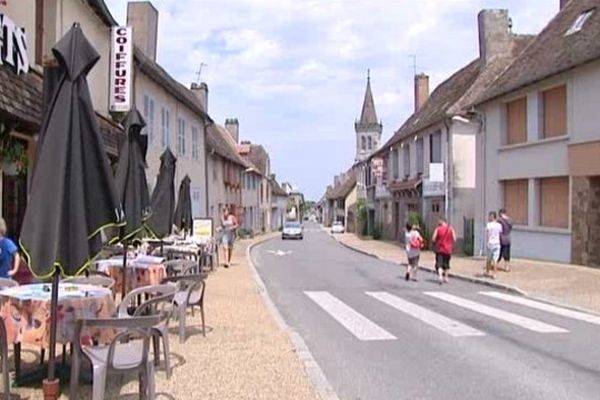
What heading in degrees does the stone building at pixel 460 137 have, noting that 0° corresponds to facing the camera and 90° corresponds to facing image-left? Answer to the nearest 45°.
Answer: approximately 45°

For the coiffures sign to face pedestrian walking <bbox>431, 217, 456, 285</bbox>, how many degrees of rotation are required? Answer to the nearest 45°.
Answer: approximately 90° to its left

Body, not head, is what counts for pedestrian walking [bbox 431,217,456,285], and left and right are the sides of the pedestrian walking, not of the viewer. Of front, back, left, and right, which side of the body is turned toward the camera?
back

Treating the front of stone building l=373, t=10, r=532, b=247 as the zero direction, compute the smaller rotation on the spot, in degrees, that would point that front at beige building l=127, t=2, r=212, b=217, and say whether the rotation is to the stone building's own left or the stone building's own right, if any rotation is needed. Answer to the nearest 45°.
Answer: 0° — it already faces it

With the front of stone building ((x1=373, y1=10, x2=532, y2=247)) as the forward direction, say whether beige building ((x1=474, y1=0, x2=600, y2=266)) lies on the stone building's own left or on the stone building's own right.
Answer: on the stone building's own left

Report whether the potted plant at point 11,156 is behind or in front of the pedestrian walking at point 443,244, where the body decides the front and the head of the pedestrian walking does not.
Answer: behind

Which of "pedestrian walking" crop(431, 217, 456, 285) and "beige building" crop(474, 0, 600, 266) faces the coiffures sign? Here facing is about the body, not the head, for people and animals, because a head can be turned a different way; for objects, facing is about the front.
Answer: the beige building

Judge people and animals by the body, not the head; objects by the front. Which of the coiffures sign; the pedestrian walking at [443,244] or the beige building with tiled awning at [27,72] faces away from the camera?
the pedestrian walking

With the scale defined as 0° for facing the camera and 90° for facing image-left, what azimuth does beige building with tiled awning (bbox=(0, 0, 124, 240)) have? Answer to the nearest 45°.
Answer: approximately 315°

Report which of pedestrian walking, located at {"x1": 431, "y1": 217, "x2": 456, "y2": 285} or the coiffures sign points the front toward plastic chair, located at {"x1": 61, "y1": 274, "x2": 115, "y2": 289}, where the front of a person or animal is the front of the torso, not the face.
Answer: the coiffures sign
